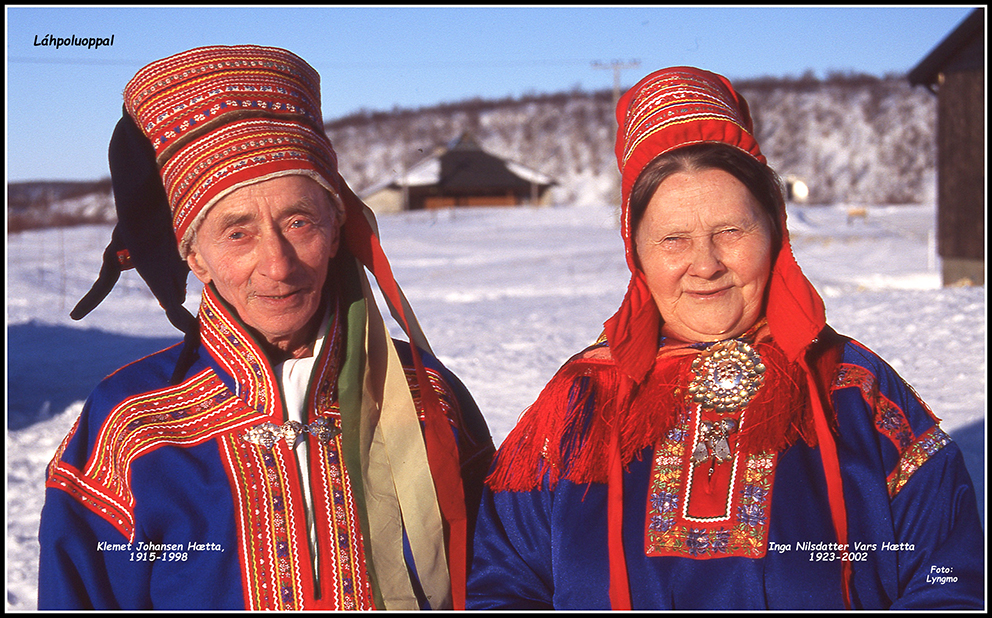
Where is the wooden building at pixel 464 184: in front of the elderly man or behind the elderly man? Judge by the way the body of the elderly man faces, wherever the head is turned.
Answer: behind

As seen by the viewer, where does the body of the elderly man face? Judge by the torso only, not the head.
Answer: toward the camera

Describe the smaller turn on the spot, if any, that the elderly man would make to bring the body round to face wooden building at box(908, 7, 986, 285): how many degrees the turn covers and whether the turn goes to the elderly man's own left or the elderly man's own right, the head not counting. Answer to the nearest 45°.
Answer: approximately 135° to the elderly man's own left

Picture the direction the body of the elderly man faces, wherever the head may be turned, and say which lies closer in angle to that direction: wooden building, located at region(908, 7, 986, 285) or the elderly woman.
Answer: the elderly woman

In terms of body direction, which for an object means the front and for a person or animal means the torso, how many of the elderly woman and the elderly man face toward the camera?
2

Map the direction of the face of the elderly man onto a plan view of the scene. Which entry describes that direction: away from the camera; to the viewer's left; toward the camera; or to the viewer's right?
toward the camera

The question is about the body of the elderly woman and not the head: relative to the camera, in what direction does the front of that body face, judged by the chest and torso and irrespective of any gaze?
toward the camera

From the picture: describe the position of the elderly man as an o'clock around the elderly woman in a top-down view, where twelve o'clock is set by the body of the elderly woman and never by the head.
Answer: The elderly man is roughly at 3 o'clock from the elderly woman.

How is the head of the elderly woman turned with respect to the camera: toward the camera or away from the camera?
toward the camera

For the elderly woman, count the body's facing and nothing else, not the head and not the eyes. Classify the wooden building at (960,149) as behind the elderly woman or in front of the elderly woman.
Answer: behind
